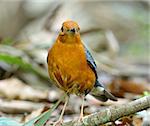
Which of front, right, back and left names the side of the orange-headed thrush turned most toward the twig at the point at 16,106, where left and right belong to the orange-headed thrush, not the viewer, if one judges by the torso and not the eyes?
right

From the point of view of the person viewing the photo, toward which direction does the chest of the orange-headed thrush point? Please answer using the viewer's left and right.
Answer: facing the viewer and to the left of the viewer

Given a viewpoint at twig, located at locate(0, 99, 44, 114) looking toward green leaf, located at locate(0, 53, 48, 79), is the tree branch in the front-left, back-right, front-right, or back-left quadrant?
back-right
